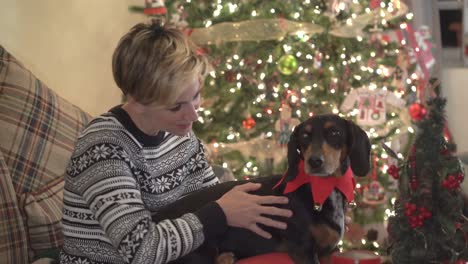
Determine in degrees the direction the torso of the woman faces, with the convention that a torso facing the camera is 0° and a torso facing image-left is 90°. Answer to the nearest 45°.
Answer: approximately 315°

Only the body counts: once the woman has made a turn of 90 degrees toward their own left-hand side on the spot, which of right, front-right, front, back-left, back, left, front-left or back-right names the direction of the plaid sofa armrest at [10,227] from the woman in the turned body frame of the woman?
left

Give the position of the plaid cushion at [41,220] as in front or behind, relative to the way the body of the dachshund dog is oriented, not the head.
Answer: behind

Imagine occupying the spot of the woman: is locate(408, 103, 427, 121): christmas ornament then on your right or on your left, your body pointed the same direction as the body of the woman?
on your left

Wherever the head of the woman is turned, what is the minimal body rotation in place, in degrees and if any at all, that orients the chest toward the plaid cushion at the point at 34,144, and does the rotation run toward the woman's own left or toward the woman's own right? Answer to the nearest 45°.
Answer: approximately 180°

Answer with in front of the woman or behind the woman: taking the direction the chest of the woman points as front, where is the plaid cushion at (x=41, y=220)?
behind

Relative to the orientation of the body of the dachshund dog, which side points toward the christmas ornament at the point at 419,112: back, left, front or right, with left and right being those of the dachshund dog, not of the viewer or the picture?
left

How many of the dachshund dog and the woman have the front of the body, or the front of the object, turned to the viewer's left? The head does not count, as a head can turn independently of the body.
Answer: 0
